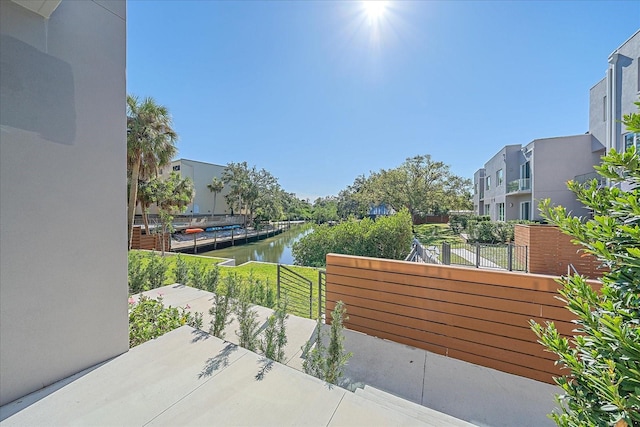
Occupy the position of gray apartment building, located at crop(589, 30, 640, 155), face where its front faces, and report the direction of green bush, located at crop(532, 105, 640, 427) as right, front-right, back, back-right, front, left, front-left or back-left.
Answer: left

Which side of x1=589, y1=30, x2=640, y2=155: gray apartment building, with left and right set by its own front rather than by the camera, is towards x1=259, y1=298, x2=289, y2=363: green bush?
left

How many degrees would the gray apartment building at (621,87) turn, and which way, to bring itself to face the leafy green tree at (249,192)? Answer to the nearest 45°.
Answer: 0° — it already faces it

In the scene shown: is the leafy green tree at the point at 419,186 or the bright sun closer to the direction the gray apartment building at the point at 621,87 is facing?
the leafy green tree

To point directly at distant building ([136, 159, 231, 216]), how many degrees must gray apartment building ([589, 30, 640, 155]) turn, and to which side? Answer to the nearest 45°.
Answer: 0° — it already faces it

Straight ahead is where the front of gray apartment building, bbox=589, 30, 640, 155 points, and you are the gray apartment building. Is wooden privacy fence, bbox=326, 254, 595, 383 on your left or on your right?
on your left

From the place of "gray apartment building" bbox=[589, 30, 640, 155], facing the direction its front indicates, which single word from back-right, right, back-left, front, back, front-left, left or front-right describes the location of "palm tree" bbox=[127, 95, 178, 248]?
front-left

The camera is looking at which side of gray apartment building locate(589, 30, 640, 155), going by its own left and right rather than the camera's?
left
